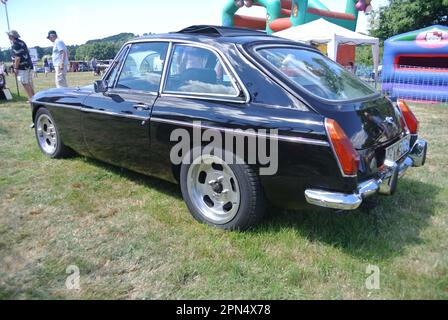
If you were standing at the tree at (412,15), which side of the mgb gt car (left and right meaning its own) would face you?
right

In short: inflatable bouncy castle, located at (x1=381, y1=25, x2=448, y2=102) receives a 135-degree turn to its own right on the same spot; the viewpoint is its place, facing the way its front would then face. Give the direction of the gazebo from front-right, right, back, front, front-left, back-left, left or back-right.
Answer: left

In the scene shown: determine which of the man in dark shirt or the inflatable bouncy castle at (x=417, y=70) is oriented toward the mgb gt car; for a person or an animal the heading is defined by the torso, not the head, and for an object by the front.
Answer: the inflatable bouncy castle

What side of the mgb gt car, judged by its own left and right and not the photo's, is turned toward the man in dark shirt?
front

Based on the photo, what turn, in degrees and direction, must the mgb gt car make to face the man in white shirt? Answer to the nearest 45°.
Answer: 0° — it already faces them

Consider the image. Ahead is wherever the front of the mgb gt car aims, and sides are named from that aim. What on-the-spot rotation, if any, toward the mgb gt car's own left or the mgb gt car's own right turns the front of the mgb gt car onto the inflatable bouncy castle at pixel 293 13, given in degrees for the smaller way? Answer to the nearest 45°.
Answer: approximately 45° to the mgb gt car's own right

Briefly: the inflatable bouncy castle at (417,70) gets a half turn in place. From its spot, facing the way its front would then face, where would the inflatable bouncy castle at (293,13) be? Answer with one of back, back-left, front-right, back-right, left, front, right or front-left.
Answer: front-left

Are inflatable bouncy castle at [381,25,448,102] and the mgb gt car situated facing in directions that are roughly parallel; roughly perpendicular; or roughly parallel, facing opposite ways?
roughly perpendicular

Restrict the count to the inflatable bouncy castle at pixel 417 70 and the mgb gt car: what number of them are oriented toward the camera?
1

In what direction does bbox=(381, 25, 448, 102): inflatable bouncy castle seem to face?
toward the camera
